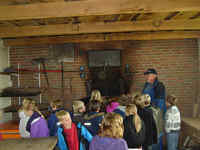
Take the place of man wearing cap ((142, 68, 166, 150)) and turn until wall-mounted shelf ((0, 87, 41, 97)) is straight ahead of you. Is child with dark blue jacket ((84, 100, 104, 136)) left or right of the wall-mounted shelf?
left

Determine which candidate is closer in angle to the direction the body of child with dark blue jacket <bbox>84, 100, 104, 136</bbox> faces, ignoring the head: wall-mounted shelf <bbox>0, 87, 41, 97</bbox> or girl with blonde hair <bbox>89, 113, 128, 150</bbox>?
the wall-mounted shelf

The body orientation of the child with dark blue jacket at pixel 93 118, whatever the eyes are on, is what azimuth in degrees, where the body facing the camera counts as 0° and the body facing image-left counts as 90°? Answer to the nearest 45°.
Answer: approximately 180°

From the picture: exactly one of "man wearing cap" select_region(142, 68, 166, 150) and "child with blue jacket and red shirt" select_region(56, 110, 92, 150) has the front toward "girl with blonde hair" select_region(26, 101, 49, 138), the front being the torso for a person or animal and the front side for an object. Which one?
the man wearing cap

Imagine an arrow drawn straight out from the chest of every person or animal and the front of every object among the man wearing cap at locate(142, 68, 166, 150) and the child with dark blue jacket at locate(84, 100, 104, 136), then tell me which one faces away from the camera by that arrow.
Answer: the child with dark blue jacket
